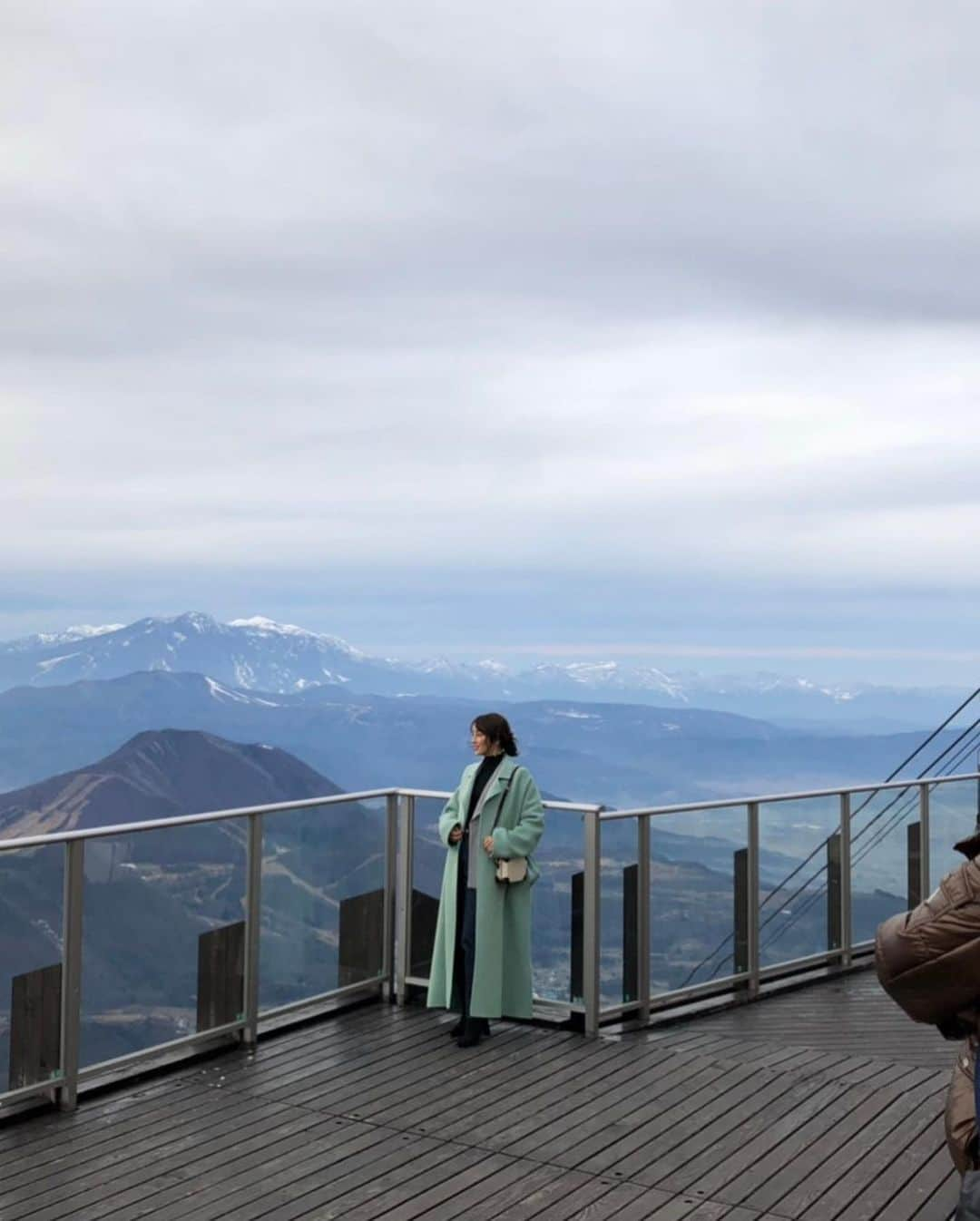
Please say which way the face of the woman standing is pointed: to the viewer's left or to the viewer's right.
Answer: to the viewer's left

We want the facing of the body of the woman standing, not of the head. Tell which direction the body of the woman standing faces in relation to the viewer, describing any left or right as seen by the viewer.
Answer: facing the viewer and to the left of the viewer
